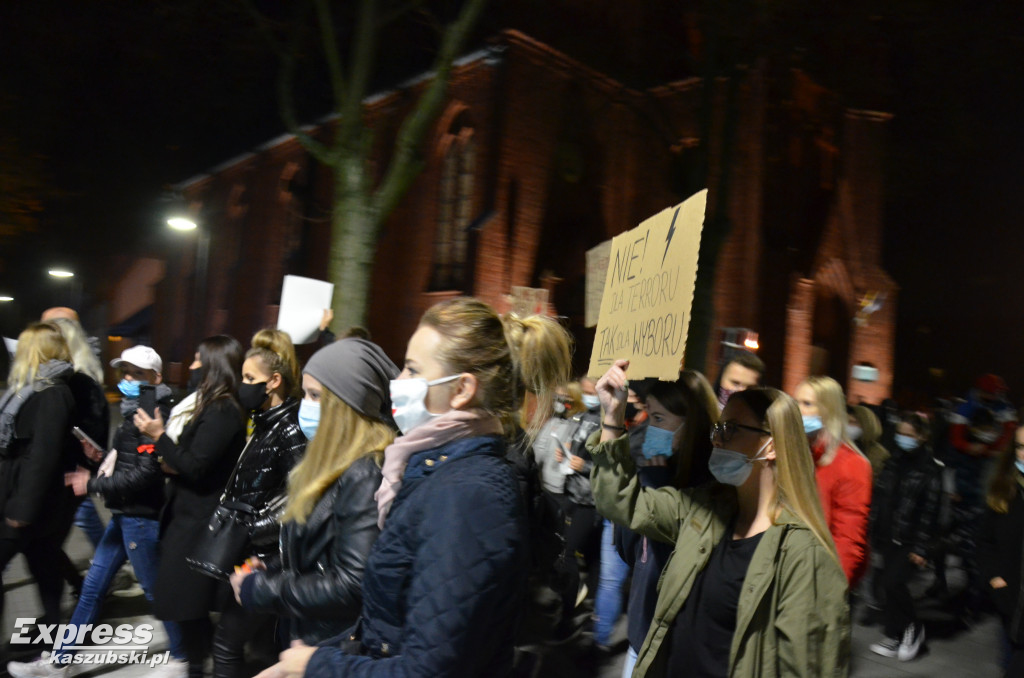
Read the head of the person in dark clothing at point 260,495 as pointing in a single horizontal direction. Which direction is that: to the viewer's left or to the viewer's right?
to the viewer's left

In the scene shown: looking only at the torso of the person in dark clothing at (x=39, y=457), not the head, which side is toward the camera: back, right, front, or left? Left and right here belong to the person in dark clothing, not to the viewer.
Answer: left

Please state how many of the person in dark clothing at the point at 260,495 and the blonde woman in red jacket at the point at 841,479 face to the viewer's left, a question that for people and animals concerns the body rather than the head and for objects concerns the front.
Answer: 2

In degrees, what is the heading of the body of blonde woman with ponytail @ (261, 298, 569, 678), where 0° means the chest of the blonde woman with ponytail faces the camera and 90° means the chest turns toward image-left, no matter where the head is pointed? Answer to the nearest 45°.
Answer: approximately 90°

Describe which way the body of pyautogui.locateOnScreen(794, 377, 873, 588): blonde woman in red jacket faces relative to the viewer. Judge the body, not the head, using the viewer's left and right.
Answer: facing to the left of the viewer

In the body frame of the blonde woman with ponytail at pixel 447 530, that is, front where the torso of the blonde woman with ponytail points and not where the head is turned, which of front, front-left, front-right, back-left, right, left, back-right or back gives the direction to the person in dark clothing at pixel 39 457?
front-right

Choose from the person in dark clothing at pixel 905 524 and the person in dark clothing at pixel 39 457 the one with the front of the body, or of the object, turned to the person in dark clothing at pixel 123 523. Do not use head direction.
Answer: the person in dark clothing at pixel 905 524

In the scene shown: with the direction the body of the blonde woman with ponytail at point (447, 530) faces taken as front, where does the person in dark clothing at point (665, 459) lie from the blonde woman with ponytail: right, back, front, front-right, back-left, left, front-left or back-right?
back-right

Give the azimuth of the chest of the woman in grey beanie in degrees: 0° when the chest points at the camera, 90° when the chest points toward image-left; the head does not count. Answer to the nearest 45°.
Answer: approximately 90°

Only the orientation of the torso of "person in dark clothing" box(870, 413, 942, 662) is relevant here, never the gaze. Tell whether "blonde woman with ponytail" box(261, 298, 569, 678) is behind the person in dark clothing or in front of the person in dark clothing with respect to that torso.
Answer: in front

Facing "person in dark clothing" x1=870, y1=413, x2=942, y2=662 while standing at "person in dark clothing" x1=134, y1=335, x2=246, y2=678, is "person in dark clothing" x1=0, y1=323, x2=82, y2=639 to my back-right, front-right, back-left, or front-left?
back-left

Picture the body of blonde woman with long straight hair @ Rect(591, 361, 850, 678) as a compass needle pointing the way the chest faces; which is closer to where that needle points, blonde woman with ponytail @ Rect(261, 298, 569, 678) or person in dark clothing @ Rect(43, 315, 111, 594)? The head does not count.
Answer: the blonde woman with ponytail

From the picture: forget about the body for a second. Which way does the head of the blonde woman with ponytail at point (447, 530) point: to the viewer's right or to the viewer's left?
to the viewer's left

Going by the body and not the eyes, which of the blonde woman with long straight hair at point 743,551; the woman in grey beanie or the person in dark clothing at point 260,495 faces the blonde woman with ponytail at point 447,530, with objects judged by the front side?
the blonde woman with long straight hair at point 743,551

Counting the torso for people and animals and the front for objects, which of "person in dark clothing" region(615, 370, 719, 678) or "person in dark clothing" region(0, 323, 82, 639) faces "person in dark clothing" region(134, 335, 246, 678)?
"person in dark clothing" region(615, 370, 719, 678)
